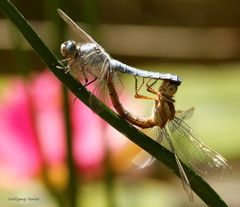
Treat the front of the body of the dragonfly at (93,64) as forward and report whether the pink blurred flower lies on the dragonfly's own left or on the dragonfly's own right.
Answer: on the dragonfly's own right

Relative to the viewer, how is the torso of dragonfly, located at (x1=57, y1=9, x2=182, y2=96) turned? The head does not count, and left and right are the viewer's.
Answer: facing to the left of the viewer
